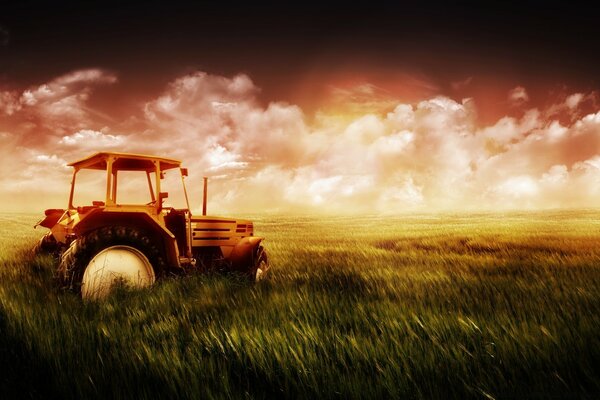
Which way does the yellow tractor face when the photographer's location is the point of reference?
facing away from the viewer and to the right of the viewer
